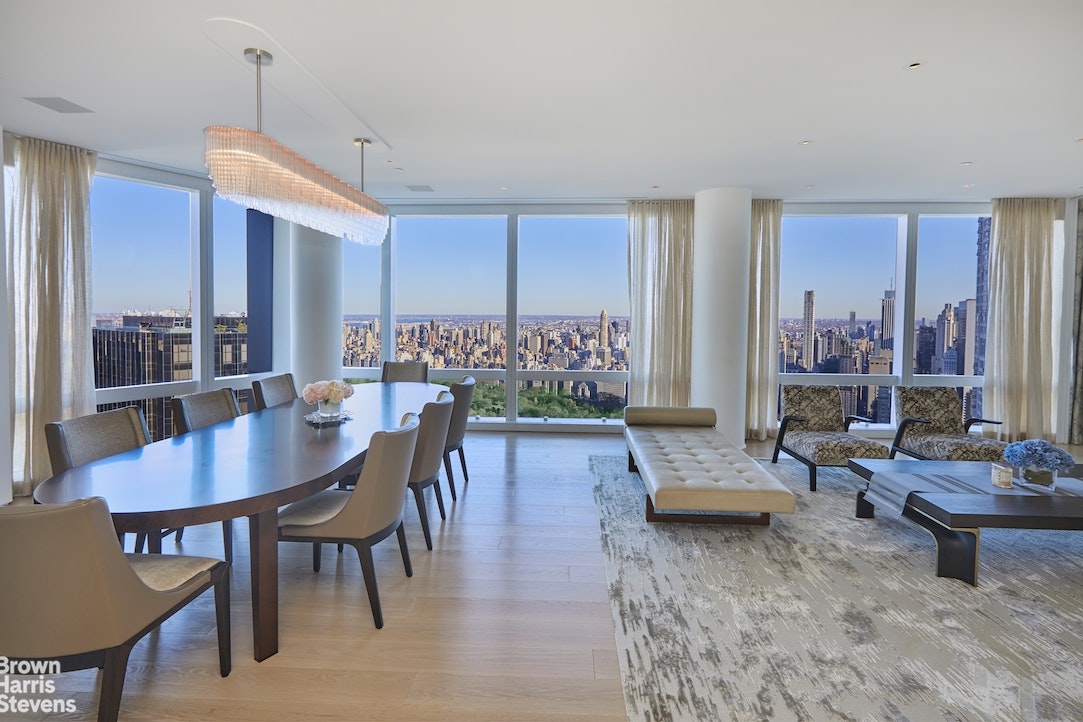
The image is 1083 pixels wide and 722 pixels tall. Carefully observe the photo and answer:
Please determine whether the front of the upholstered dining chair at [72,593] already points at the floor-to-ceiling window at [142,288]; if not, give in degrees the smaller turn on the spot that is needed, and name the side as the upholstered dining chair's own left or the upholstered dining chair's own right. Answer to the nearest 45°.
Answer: approximately 45° to the upholstered dining chair's own left

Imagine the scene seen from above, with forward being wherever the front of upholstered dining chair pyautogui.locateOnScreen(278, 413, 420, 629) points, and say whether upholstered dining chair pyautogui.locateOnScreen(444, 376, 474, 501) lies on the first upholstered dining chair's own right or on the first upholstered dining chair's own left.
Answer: on the first upholstered dining chair's own right

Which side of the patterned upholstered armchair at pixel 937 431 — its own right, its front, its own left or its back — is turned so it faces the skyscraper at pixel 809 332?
back

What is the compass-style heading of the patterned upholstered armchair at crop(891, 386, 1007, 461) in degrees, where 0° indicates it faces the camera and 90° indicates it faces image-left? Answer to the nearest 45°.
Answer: approximately 315°

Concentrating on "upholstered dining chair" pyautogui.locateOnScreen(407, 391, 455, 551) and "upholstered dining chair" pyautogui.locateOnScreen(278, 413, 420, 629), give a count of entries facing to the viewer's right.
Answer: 0

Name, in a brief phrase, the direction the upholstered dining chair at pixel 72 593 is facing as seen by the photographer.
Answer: facing away from the viewer and to the right of the viewer

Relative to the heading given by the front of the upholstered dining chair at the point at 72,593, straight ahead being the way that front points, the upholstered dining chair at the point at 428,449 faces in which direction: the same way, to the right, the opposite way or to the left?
to the left

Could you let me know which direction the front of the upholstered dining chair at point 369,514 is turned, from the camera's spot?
facing away from the viewer and to the left of the viewer

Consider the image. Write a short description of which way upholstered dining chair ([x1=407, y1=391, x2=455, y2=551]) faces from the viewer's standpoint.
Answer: facing away from the viewer and to the left of the viewer

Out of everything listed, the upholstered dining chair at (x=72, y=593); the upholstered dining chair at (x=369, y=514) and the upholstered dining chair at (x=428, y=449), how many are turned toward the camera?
0

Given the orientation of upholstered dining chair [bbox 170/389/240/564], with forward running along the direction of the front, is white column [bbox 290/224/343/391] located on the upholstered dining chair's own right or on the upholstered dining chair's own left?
on the upholstered dining chair's own left

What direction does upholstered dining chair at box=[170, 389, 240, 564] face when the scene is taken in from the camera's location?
facing the viewer and to the right of the viewer

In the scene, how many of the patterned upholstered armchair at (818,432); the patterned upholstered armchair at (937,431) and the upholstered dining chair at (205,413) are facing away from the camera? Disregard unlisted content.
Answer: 0
